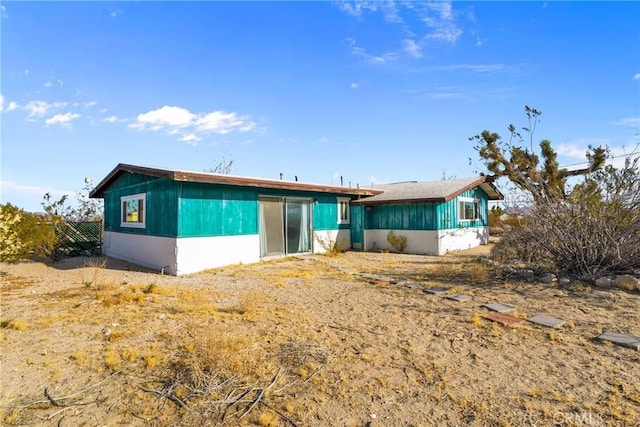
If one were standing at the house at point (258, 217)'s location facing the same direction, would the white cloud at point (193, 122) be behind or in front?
behind

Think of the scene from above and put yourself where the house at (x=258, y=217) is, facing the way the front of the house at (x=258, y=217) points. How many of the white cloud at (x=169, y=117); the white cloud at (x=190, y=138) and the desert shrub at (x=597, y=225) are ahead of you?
1

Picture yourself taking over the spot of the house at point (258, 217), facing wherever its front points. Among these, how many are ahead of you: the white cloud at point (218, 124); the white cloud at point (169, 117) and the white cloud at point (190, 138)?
0

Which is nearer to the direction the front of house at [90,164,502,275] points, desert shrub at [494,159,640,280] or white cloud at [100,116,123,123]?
the desert shrub

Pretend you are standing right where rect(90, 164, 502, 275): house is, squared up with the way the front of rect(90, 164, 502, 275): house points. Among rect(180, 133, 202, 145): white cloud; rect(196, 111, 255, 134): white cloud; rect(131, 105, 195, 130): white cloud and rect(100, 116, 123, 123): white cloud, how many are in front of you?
0

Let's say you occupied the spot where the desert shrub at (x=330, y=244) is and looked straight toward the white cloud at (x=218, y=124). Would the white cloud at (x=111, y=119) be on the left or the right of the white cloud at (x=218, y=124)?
left

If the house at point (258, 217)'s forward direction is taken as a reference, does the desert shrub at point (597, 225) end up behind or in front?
in front

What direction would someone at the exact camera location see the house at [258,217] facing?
facing the viewer and to the right of the viewer

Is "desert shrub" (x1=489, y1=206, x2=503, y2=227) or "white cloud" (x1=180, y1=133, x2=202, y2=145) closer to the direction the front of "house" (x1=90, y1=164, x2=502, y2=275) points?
the desert shrub

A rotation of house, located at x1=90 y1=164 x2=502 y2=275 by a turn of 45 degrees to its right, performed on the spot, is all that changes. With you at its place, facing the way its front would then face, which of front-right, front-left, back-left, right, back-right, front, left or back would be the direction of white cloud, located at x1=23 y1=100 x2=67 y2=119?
right

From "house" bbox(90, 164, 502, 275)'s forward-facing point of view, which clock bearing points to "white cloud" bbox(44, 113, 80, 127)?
The white cloud is roughly at 5 o'clock from the house.

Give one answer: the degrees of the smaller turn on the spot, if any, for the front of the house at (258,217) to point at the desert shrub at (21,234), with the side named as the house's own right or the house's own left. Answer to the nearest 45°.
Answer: approximately 135° to the house's own right
